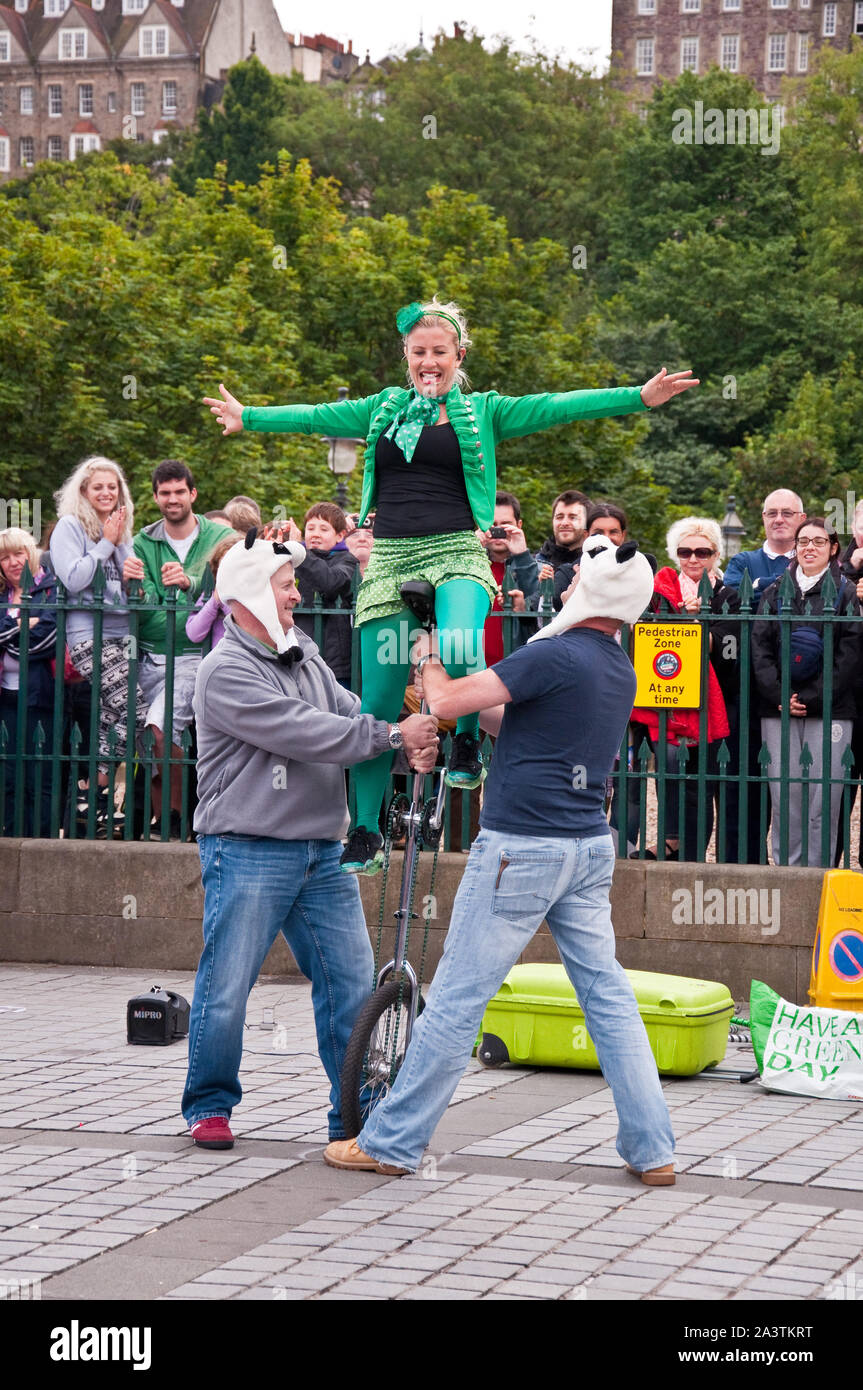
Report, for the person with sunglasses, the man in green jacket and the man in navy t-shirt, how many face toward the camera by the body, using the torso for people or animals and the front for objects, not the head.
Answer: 2

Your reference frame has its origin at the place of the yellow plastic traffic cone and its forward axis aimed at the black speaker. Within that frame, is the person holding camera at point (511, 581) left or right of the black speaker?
right

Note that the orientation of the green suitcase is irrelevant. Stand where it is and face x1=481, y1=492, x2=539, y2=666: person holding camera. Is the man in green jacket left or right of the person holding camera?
left

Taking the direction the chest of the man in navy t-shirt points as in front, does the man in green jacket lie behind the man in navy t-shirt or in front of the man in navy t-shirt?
in front

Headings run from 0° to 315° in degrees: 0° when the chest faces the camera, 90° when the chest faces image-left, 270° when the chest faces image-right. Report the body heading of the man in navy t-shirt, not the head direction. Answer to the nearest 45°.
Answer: approximately 135°

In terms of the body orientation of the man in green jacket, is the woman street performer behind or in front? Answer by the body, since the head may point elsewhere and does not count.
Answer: in front

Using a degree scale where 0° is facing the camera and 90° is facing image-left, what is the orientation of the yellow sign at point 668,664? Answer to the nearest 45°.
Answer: approximately 0°

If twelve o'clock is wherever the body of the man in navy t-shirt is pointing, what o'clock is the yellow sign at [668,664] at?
The yellow sign is roughly at 2 o'clock from the man in navy t-shirt.
